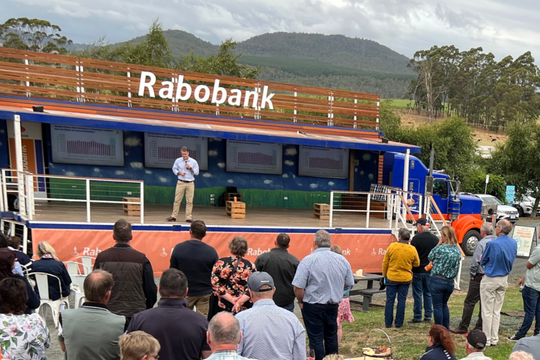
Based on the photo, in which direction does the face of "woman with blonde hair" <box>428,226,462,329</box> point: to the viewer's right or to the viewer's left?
to the viewer's left

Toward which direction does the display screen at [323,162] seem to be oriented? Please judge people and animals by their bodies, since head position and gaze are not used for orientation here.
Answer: toward the camera

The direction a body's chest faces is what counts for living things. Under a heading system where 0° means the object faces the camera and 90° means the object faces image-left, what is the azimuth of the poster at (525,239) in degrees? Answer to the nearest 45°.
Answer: approximately 0°

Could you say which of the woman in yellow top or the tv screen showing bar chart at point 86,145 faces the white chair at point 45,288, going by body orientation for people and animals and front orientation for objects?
the tv screen showing bar chart

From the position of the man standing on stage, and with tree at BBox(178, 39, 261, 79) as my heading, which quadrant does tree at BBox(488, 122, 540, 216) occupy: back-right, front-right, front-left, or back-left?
front-right

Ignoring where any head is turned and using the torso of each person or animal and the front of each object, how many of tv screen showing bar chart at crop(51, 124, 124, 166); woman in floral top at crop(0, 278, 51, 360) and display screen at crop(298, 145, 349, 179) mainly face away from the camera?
1

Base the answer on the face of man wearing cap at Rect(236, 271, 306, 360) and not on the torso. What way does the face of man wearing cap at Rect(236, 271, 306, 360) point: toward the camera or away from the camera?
away from the camera

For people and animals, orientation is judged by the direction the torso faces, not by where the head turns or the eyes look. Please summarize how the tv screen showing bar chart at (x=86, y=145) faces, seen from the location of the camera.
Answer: facing the viewer

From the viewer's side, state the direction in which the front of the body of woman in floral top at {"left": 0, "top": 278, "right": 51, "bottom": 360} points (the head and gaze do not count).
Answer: away from the camera

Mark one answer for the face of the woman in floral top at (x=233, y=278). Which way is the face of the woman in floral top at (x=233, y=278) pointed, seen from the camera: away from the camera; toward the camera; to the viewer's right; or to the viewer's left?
away from the camera

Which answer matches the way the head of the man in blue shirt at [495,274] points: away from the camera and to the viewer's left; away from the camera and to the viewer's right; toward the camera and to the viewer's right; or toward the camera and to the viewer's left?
away from the camera and to the viewer's left

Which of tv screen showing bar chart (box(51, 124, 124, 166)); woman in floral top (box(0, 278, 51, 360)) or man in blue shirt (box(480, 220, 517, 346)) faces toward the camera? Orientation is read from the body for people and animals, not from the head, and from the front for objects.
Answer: the tv screen showing bar chart

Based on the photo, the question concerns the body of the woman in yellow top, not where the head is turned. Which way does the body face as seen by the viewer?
away from the camera

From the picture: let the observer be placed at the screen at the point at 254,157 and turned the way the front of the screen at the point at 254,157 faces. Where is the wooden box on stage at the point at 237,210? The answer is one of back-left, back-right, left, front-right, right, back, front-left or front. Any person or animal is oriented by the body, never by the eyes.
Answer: front

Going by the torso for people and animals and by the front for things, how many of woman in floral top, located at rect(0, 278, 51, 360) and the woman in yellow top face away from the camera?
2

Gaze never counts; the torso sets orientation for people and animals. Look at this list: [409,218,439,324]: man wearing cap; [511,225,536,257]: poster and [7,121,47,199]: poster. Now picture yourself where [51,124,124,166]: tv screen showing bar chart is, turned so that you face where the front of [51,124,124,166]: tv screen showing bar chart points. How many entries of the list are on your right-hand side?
1
